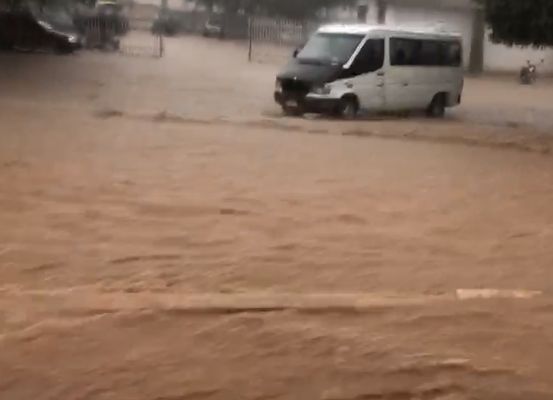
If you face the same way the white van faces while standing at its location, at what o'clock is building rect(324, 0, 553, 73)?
The building is roughly at 5 o'clock from the white van.

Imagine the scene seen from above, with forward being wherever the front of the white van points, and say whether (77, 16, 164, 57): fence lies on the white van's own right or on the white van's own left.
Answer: on the white van's own right

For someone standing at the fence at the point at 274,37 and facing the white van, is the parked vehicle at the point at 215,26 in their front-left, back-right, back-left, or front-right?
back-right

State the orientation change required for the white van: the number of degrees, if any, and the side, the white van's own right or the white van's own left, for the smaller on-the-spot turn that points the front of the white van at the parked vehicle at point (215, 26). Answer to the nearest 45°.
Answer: approximately 90° to the white van's own right

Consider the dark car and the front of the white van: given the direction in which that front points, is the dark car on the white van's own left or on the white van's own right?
on the white van's own right

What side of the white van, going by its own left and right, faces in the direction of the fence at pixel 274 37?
right

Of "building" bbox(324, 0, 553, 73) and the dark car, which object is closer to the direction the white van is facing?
the dark car

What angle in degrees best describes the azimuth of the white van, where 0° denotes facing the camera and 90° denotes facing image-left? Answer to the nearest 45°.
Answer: approximately 45°
